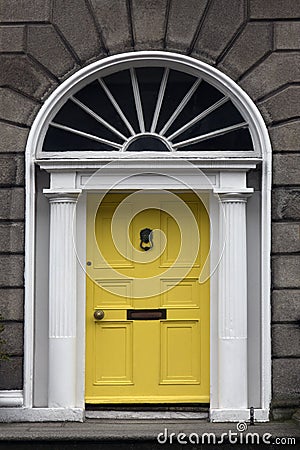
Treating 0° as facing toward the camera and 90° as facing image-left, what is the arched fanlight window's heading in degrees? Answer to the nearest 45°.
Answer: approximately 0°
